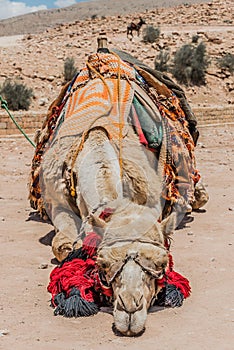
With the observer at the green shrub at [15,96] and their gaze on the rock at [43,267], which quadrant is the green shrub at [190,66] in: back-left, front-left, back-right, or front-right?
back-left

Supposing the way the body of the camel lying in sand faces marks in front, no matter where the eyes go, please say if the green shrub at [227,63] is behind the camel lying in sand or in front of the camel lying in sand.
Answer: behind

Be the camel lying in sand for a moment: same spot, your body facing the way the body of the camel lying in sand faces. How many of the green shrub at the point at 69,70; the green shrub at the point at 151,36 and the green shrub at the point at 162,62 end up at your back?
3

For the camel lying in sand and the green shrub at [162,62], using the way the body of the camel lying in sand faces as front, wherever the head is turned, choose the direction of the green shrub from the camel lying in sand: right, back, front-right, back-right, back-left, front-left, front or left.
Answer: back

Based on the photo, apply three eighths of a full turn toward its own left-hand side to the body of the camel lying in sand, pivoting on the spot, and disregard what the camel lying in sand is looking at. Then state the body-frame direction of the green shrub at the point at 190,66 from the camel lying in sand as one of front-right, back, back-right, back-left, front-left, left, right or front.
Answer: front-left

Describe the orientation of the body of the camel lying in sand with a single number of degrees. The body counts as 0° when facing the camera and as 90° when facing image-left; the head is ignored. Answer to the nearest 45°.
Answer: approximately 0°

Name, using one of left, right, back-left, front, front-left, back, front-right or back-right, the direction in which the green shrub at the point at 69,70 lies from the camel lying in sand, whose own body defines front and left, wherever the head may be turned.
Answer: back

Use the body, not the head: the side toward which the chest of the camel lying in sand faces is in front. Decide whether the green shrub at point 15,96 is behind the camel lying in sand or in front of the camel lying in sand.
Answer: behind

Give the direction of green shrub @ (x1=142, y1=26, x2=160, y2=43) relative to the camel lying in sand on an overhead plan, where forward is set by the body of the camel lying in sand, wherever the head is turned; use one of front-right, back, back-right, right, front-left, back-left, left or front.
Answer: back

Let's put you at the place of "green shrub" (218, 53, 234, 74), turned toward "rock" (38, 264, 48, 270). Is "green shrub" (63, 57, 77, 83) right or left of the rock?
right
